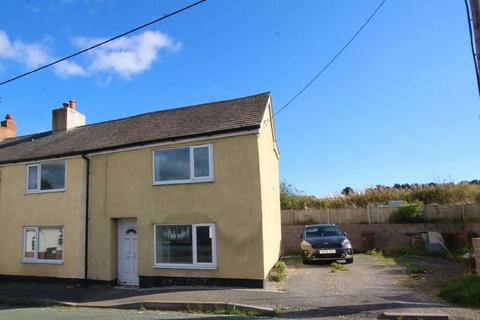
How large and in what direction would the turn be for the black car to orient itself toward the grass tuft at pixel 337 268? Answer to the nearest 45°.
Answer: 0° — it already faces it

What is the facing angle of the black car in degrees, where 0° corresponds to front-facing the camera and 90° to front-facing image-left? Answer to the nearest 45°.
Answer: approximately 0°

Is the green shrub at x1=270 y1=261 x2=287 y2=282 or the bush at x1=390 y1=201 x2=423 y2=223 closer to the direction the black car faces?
the green shrub

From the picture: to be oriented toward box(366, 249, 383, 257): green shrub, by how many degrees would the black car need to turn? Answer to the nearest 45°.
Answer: approximately 135° to its left

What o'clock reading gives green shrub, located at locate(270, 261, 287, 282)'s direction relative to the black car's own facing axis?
The green shrub is roughly at 1 o'clock from the black car.

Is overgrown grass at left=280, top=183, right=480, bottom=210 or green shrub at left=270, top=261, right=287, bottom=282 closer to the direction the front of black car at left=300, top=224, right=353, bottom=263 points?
the green shrub

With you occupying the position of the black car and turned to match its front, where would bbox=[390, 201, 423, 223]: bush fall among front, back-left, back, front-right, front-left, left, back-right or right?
back-left

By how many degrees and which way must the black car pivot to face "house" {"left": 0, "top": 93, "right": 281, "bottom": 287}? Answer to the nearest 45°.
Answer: approximately 45° to its right

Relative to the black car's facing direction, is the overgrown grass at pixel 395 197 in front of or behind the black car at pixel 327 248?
behind
